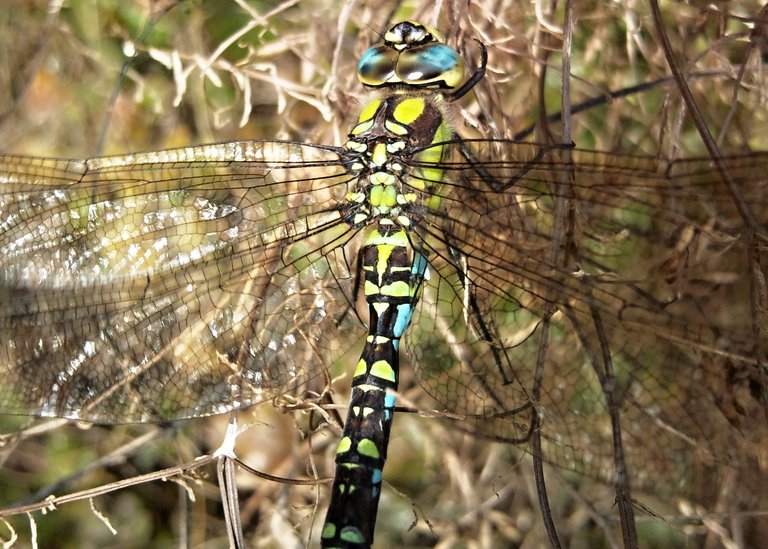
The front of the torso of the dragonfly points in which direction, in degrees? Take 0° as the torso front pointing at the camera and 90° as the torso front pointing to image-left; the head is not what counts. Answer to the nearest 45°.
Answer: approximately 180°
